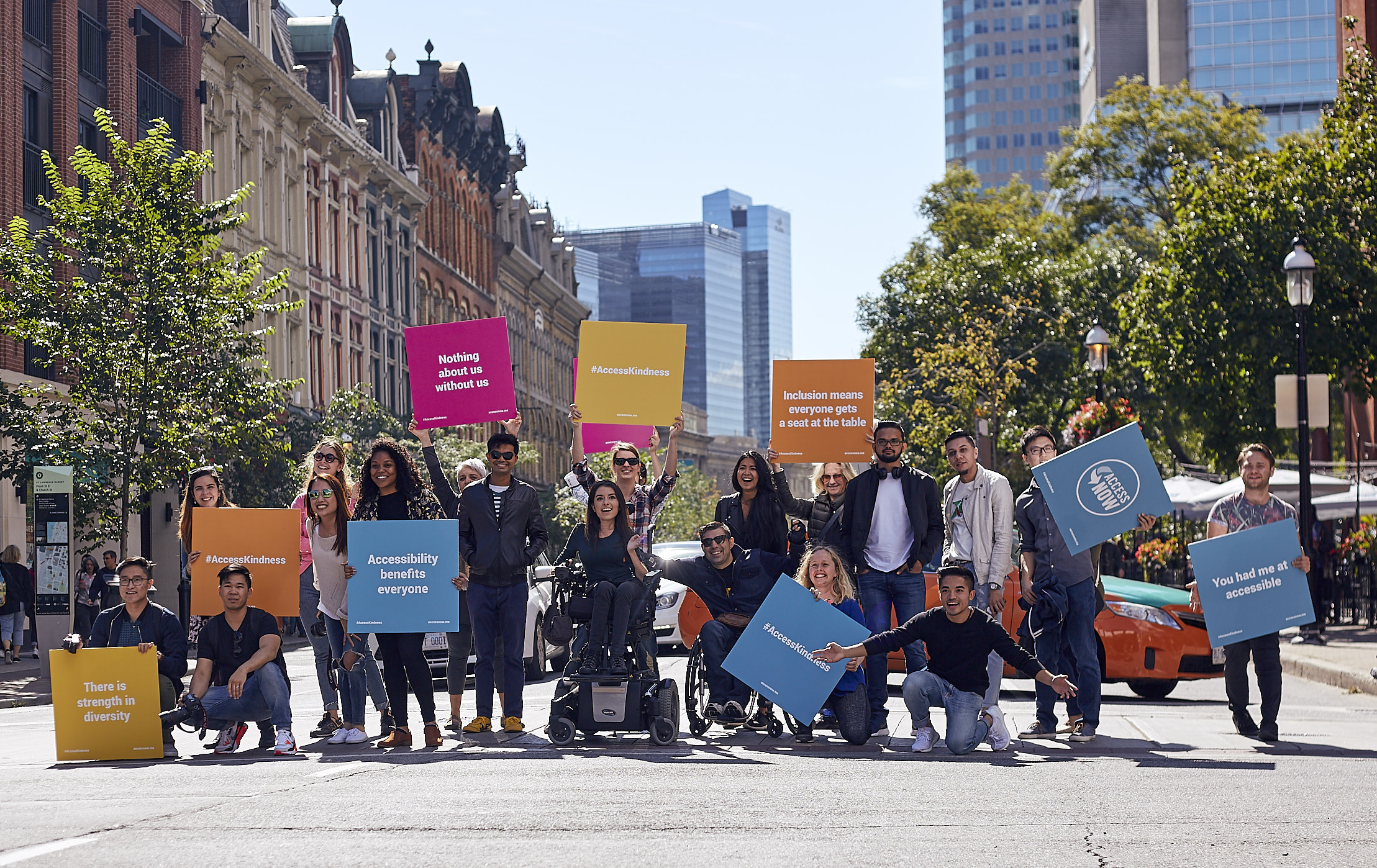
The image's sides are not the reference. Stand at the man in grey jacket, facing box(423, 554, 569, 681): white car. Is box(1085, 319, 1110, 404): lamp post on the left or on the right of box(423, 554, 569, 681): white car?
right

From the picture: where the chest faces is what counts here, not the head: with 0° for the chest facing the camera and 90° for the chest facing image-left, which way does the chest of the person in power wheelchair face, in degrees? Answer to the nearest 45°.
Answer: approximately 0°

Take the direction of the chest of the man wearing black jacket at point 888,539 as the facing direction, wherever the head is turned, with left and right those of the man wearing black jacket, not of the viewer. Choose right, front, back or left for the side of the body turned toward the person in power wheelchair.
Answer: right

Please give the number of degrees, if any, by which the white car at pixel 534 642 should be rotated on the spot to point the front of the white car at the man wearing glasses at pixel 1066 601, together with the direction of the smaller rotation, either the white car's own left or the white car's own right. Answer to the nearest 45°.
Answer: approximately 90° to the white car's own left

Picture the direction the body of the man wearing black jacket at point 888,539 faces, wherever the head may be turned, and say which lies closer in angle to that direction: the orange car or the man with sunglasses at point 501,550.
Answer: the man with sunglasses

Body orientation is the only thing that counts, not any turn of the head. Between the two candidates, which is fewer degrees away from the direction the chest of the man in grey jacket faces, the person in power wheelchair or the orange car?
the person in power wheelchair

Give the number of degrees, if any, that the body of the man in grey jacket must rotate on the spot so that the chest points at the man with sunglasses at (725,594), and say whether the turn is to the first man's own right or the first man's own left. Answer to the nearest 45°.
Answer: approximately 45° to the first man's own right
